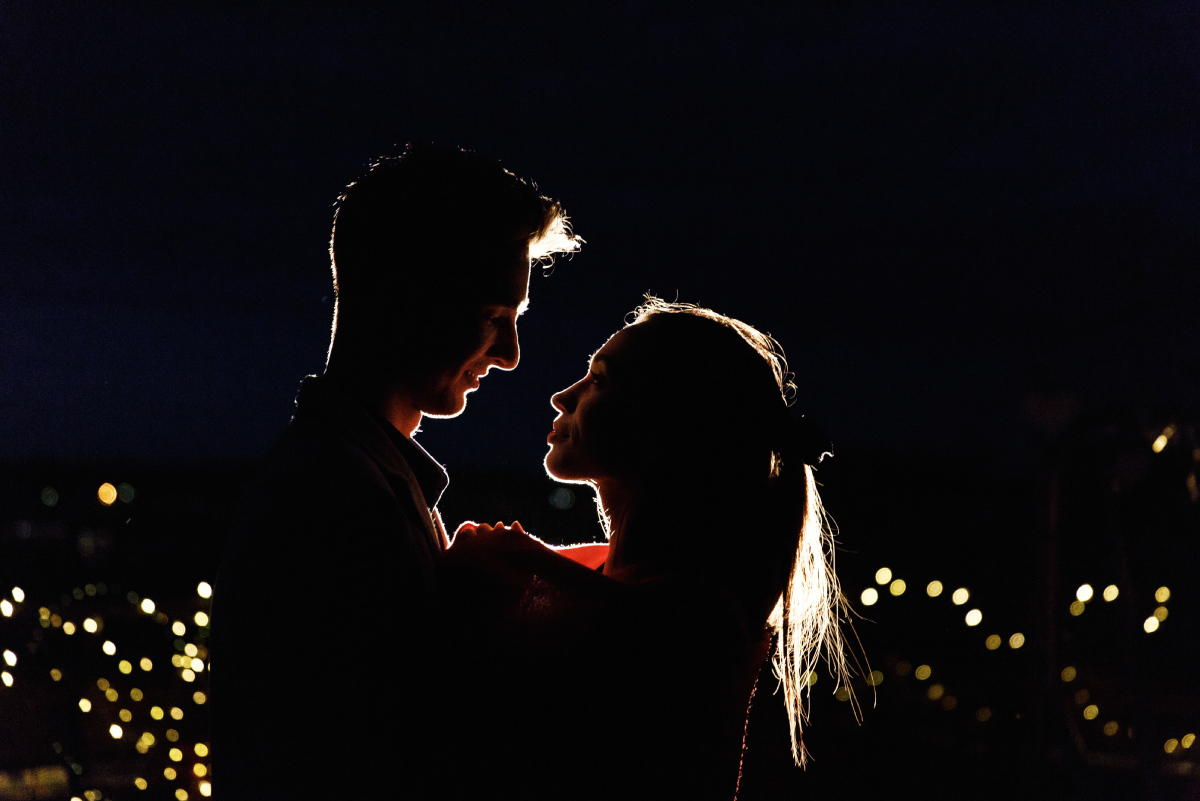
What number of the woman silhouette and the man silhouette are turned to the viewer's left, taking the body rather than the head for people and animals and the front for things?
1

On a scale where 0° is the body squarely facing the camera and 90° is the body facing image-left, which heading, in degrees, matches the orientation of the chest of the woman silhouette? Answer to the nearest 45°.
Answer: approximately 90°

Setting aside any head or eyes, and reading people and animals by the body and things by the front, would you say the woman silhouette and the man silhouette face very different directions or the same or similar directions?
very different directions

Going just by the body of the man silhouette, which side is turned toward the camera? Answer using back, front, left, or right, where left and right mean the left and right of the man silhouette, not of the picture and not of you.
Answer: right
